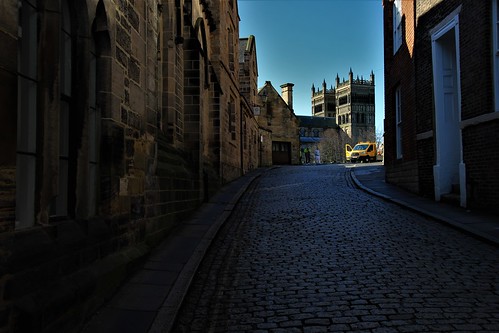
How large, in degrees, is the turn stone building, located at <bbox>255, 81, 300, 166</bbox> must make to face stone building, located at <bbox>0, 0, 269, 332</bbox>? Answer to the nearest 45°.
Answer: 0° — it already faces it

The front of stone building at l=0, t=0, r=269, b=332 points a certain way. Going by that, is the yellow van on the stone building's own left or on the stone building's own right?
on the stone building's own left

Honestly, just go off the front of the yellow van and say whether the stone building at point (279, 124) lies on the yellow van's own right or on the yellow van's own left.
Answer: on the yellow van's own right

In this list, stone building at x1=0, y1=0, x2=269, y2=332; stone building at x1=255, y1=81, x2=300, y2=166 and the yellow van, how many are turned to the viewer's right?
1

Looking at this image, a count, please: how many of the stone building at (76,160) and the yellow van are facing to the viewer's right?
1

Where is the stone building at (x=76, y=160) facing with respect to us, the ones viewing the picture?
facing to the right of the viewer

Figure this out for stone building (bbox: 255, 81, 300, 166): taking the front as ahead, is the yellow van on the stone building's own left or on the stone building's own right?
on the stone building's own left

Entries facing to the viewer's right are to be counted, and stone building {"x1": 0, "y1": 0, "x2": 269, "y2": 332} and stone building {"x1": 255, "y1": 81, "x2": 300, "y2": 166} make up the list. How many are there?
1

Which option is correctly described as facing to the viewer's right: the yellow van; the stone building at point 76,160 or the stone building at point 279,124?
the stone building at point 76,160

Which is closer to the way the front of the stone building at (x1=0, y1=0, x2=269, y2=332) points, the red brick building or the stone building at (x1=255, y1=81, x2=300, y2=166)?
the red brick building

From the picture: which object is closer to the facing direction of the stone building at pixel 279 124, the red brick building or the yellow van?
the red brick building

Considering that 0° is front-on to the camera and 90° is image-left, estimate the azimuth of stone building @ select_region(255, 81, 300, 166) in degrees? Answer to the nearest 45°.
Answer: approximately 0°

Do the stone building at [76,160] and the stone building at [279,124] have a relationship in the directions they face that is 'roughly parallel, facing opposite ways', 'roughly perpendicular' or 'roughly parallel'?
roughly perpendicular

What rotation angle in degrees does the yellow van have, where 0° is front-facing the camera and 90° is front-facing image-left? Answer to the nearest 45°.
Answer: approximately 45°

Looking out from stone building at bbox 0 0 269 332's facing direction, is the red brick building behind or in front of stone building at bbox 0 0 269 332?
in front
